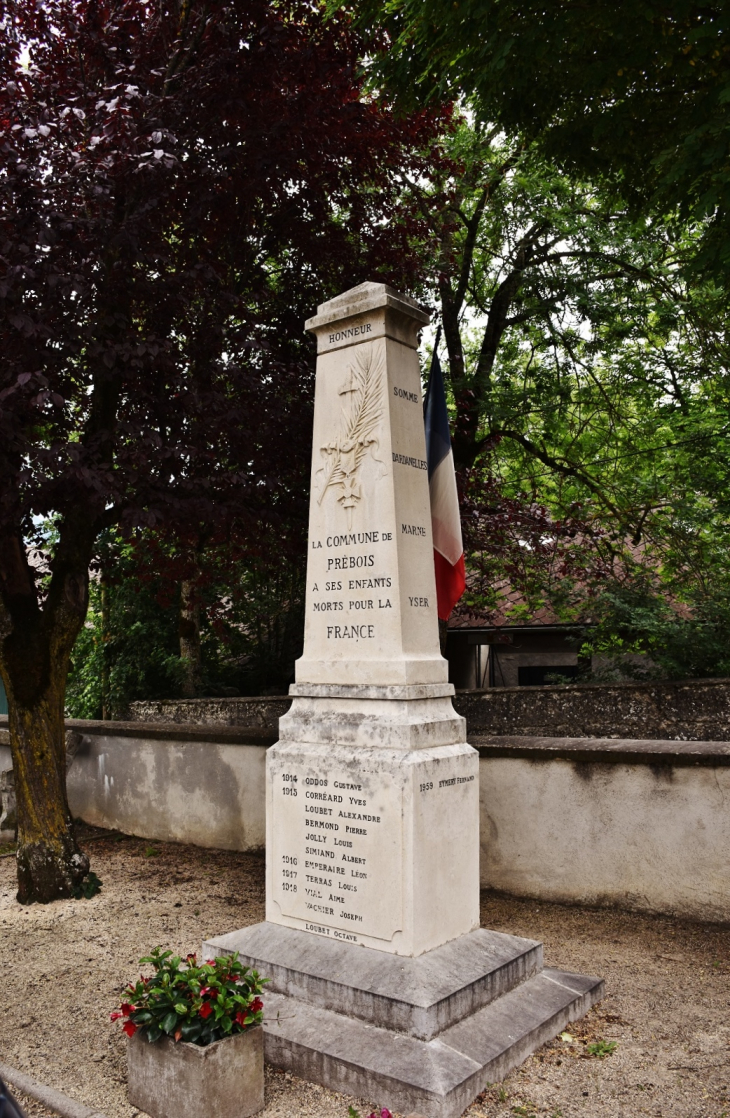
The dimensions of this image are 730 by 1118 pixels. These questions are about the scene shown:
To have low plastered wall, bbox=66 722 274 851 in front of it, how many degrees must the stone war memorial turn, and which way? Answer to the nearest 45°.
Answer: approximately 90° to its right

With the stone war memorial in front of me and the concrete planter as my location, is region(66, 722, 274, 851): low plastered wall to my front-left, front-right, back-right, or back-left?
front-left

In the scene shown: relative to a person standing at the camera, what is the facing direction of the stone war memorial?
facing the viewer and to the left of the viewer

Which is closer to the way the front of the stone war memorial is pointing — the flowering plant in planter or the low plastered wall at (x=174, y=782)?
the flowering plant in planter

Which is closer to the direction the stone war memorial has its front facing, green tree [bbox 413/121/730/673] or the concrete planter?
the concrete planter

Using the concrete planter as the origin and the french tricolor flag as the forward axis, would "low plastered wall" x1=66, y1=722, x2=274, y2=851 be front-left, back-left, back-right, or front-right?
front-left

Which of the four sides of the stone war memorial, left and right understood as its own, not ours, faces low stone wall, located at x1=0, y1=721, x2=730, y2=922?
back

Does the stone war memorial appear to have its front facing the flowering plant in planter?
yes

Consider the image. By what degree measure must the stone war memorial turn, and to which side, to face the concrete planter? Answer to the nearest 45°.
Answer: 0° — it already faces it
